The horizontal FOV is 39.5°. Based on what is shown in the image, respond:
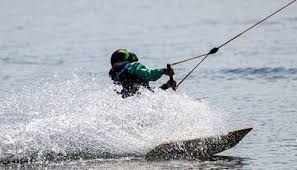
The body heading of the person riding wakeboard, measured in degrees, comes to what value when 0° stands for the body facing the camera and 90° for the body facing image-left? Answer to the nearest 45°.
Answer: approximately 270°
